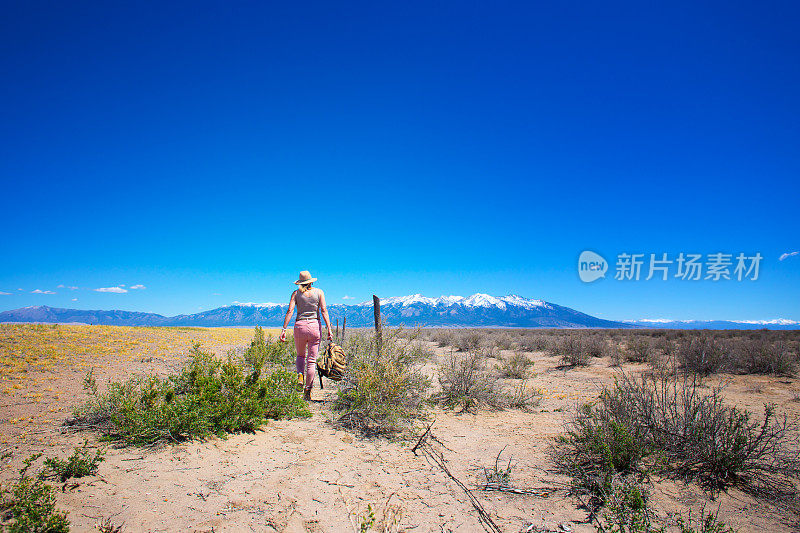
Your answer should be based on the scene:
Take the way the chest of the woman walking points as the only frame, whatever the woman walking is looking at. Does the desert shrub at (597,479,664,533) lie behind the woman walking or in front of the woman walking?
behind

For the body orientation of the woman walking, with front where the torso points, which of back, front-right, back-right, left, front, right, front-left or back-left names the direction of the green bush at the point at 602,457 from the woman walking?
back-right

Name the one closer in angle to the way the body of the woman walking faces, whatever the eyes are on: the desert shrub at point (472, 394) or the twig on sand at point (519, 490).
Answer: the desert shrub

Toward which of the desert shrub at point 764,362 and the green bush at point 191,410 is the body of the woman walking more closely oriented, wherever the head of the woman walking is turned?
the desert shrub

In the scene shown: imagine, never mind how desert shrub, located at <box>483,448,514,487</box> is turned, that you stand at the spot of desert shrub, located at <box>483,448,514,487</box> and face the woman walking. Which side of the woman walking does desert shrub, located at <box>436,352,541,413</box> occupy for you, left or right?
right

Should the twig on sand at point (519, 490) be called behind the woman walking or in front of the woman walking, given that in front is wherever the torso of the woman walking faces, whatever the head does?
behind

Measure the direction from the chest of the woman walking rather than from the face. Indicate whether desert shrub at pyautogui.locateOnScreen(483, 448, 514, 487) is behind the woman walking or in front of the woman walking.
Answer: behind

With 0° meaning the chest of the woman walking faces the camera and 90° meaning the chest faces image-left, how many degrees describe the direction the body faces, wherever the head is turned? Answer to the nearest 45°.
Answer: approximately 180°

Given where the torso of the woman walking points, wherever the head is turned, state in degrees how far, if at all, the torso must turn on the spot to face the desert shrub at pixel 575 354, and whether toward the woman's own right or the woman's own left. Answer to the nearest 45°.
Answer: approximately 45° to the woman's own right
